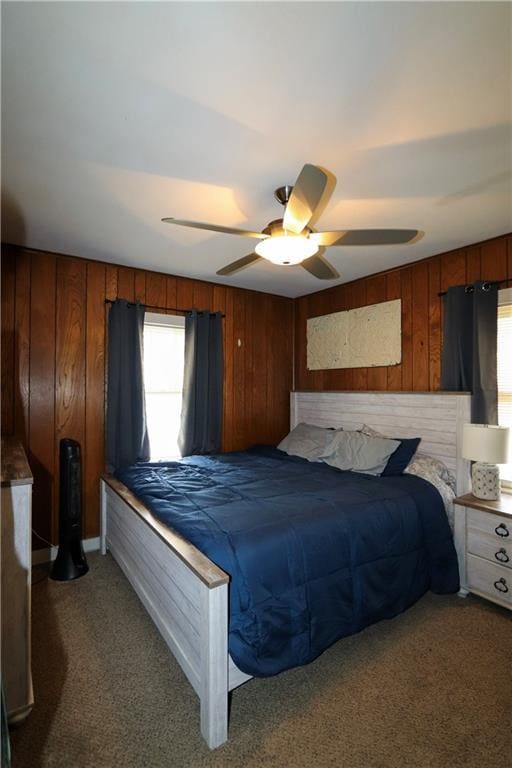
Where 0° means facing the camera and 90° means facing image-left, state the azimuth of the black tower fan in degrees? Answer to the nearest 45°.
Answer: approximately 315°

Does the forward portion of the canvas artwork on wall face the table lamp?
no

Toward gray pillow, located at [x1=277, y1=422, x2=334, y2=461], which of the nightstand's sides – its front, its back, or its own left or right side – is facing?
right

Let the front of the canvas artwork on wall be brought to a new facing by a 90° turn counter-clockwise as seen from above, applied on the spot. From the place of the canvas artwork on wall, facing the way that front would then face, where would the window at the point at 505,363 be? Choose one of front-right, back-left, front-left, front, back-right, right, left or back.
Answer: front

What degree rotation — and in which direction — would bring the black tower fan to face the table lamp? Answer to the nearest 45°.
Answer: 0° — it already faces it

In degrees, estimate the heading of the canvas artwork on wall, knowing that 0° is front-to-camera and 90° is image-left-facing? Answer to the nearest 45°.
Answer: approximately 45°

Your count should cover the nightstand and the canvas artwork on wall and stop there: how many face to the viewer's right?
0

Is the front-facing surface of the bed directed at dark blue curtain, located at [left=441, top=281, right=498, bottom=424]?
no

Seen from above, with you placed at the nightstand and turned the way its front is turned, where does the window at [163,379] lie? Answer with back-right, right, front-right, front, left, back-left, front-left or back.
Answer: front-right

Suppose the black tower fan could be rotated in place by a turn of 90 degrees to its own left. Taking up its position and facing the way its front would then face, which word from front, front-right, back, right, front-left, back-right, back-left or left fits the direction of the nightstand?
right

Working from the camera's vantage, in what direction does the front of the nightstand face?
facing the viewer and to the left of the viewer

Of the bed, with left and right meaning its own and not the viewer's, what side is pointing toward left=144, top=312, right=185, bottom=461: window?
right

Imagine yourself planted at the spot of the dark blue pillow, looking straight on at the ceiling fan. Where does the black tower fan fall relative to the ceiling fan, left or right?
right

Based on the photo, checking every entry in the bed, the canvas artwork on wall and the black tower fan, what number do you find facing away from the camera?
0

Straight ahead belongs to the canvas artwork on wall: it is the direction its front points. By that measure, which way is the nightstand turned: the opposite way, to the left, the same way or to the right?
the same way

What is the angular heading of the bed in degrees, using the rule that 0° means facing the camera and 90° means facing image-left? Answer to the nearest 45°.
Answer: approximately 45°
